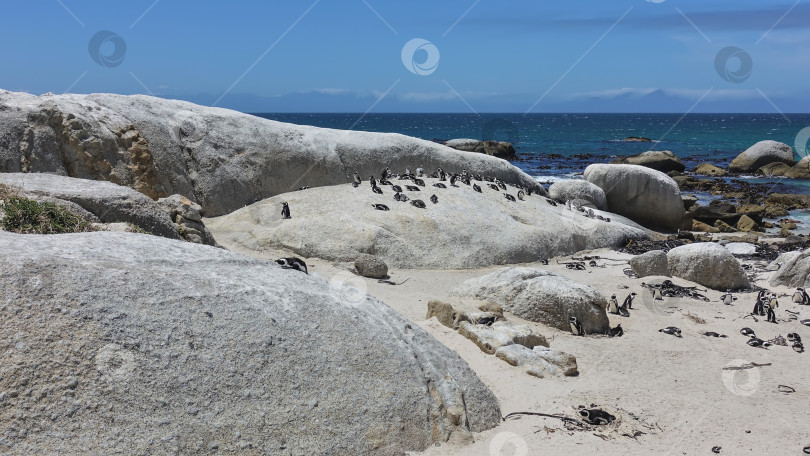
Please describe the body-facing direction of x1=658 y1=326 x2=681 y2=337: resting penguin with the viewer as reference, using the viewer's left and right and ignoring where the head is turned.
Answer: facing to the left of the viewer

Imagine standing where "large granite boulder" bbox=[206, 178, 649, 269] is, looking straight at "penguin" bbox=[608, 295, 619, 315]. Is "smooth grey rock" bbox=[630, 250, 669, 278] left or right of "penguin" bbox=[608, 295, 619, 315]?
left

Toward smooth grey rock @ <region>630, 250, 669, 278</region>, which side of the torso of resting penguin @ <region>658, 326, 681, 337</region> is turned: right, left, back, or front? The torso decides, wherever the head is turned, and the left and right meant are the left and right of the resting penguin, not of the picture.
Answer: right

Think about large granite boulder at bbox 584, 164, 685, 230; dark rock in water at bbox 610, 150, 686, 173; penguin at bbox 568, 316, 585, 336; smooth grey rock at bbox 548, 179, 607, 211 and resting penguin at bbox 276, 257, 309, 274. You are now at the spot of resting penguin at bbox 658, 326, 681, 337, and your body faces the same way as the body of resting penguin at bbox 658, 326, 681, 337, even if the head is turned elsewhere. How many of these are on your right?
3

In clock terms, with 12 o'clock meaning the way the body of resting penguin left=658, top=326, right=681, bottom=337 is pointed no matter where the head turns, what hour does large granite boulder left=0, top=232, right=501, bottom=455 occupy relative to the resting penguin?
The large granite boulder is roughly at 10 o'clock from the resting penguin.

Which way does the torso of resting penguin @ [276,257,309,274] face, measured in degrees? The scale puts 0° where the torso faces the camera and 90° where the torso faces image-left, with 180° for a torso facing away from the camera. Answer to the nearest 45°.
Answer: approximately 90°
